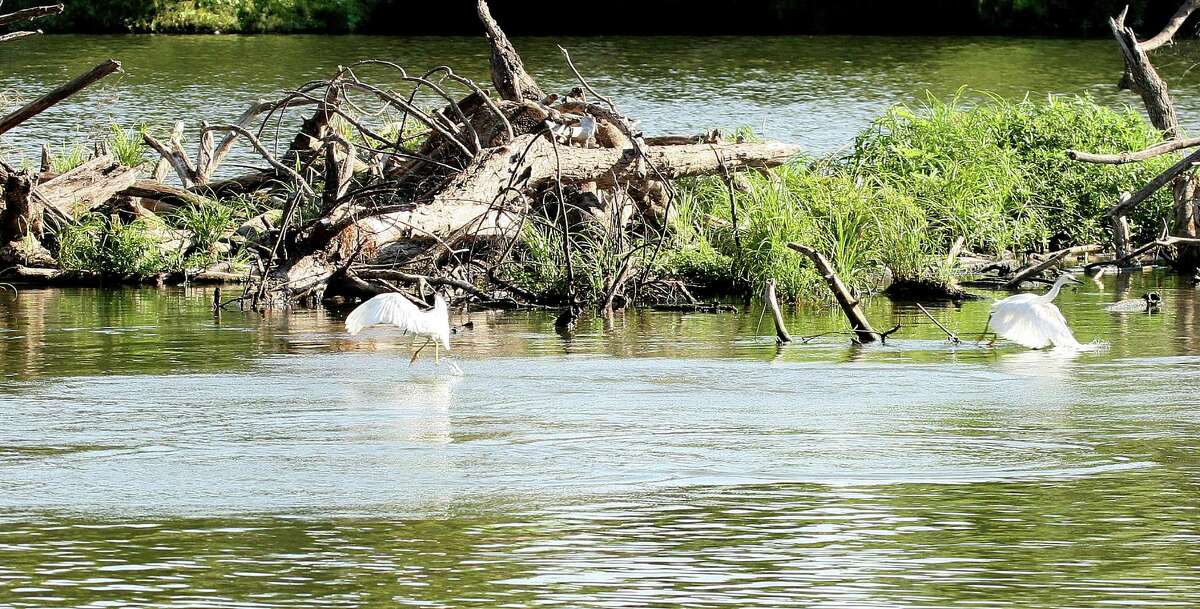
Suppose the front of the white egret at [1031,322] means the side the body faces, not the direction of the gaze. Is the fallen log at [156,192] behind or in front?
behind

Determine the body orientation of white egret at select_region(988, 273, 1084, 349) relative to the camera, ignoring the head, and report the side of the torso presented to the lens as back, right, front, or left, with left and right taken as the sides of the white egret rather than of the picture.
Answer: right

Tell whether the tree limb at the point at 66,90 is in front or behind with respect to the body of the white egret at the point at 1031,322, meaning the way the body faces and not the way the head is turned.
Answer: behind

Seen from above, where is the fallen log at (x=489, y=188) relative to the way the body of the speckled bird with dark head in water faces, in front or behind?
behind

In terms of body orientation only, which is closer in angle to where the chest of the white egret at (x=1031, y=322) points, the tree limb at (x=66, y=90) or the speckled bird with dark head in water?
the speckled bird with dark head in water

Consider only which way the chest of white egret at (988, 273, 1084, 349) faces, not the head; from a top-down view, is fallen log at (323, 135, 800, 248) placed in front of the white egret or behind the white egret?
behind

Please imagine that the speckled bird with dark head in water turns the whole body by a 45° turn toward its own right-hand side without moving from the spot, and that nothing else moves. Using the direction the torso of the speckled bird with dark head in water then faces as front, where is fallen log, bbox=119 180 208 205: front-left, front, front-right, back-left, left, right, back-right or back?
back-right

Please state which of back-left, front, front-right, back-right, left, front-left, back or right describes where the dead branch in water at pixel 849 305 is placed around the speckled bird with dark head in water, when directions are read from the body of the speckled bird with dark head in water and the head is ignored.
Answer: back-right

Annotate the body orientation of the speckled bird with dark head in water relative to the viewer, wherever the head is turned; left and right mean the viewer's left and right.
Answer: facing to the right of the viewer

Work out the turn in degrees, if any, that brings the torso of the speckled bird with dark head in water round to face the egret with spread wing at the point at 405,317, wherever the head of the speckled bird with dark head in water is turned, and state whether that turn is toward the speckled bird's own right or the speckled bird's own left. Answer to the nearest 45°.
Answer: approximately 135° to the speckled bird's own right

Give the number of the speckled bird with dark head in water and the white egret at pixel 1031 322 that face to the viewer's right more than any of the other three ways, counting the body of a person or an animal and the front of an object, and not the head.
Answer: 2
